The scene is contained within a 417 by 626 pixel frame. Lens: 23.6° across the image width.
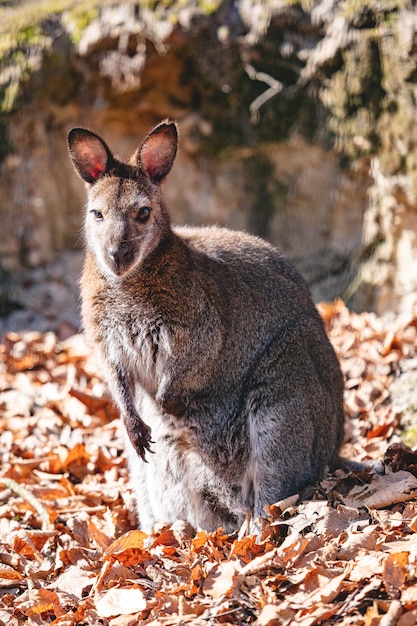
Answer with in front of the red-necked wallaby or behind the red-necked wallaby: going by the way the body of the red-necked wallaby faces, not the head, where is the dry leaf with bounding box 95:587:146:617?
in front

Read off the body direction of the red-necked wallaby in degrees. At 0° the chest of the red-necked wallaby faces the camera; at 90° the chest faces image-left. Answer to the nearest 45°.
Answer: approximately 45°

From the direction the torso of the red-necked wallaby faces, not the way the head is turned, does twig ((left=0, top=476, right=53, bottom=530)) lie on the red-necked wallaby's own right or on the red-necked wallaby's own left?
on the red-necked wallaby's own right

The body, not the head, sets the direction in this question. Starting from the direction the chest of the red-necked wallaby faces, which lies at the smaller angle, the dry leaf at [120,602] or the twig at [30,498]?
the dry leaf

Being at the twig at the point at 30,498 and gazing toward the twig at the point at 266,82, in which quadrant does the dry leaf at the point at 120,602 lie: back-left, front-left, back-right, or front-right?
back-right
